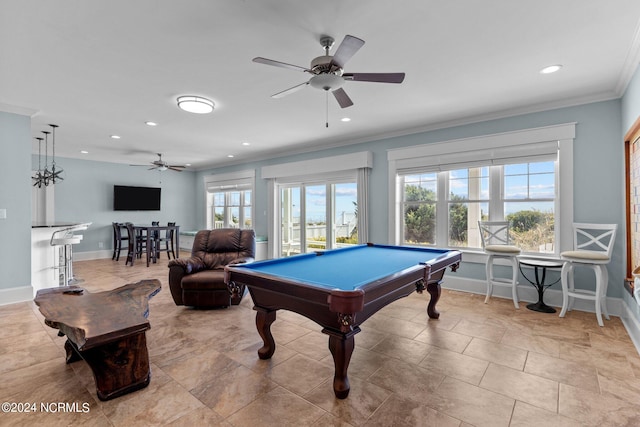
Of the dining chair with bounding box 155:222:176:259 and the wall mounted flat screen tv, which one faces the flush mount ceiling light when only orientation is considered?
the wall mounted flat screen tv

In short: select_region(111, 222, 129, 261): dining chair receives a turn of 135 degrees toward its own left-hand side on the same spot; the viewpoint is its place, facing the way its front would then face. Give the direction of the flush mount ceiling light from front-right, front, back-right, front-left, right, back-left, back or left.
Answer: back-left

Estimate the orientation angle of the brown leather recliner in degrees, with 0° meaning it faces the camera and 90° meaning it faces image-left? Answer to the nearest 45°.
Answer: approximately 45°

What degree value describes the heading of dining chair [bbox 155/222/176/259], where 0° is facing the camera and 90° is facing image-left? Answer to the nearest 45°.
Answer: approximately 90°

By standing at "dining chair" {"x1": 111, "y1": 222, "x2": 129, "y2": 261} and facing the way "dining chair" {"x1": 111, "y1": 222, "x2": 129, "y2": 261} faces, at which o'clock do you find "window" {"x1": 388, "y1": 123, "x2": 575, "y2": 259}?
The window is roughly at 2 o'clock from the dining chair.

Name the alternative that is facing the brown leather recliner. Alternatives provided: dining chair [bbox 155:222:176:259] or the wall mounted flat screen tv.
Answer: the wall mounted flat screen tv

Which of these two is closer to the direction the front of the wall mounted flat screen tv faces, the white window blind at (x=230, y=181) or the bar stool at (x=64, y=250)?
the bar stool

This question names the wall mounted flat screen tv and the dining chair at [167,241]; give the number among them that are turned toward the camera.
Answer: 1

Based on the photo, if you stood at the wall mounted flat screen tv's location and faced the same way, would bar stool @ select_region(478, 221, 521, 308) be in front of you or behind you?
in front

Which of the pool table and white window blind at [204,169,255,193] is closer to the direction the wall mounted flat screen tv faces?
the pool table

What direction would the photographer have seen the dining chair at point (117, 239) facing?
facing to the right of the viewer

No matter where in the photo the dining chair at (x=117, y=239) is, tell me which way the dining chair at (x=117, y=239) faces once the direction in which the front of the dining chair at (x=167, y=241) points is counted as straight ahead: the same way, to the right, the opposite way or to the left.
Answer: the opposite way

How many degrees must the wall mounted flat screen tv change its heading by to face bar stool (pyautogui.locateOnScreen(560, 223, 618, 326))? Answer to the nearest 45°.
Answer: approximately 45° to its left

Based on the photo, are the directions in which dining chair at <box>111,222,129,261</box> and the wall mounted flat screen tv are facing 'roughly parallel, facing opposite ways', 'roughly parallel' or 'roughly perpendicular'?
roughly perpendicular

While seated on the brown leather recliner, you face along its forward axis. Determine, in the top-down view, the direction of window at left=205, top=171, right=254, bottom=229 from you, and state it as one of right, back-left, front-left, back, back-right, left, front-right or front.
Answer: back-right

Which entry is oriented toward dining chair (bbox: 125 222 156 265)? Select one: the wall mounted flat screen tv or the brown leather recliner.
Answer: the wall mounted flat screen tv

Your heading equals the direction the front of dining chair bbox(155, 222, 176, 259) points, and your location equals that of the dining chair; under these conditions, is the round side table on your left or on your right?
on your left
